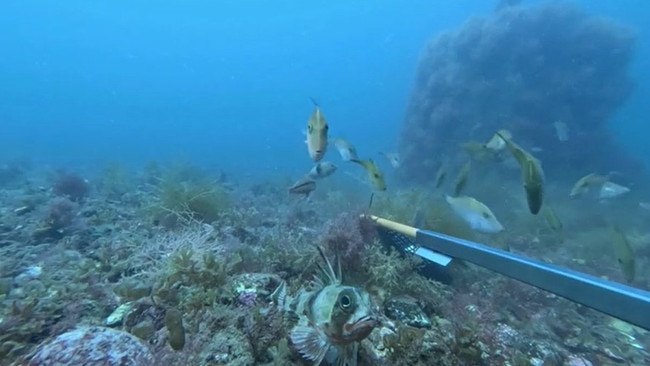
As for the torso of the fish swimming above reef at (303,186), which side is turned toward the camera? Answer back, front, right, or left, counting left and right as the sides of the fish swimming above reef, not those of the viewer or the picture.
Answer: left

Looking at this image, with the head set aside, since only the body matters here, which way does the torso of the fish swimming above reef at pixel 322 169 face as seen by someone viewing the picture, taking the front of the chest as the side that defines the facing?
to the viewer's left

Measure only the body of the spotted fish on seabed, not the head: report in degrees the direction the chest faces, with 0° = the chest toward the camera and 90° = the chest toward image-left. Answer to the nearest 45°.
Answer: approximately 315°

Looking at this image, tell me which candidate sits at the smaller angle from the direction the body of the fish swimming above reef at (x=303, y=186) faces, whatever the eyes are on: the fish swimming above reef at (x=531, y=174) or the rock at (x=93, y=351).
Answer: the rock

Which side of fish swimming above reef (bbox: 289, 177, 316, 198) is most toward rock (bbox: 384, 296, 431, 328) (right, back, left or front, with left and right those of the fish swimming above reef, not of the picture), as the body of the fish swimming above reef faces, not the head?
left

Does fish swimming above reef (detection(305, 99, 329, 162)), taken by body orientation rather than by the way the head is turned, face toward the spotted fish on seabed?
yes

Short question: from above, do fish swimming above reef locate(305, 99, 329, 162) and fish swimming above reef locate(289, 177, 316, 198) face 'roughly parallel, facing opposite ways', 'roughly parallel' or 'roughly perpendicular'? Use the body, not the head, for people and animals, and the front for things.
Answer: roughly perpendicular

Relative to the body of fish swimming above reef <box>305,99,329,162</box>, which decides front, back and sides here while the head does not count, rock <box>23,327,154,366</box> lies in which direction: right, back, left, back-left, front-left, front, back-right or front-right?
front-right

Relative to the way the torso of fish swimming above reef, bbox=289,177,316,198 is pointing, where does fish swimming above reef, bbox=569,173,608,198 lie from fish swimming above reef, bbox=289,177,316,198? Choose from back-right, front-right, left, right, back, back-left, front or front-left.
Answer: back

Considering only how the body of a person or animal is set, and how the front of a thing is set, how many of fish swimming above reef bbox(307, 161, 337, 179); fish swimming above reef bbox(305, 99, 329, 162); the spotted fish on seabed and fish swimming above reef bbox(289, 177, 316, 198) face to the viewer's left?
2

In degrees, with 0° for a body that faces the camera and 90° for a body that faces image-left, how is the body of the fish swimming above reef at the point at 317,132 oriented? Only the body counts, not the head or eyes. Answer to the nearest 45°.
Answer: approximately 0°

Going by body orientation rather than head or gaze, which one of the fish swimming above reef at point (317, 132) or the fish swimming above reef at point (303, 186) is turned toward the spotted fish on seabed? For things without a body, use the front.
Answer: the fish swimming above reef at point (317, 132)

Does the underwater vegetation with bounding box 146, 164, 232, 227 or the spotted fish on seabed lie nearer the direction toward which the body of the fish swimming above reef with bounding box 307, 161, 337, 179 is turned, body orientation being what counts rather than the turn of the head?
the underwater vegetation

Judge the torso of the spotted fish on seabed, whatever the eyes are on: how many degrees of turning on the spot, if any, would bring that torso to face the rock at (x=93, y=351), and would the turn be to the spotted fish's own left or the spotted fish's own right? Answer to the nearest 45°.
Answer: approximately 135° to the spotted fish's own right

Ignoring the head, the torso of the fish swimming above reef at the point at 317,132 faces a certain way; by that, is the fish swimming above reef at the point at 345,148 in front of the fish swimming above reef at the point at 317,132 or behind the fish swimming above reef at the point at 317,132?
behind

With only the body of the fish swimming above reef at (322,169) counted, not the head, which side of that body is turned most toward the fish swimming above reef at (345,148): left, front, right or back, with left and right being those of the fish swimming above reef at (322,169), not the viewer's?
back
